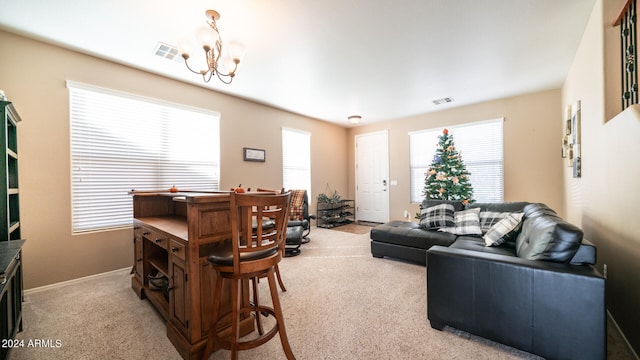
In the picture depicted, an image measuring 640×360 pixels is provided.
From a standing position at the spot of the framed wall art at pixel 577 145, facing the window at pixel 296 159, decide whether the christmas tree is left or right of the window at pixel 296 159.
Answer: right

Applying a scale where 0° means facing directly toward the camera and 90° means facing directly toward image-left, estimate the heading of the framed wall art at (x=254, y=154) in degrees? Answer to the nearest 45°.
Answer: approximately 315°

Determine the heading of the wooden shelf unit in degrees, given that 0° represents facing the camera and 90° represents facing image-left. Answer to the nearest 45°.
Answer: approximately 270°

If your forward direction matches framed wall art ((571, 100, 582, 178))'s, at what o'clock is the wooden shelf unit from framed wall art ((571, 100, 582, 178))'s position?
The wooden shelf unit is roughly at 10 o'clock from the framed wall art.

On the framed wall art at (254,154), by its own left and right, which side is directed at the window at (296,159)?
left

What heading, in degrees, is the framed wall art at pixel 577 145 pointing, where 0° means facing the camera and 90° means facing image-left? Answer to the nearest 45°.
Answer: approximately 90°

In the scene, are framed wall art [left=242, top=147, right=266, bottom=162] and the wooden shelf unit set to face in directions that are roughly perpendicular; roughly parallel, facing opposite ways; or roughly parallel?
roughly perpendicular
